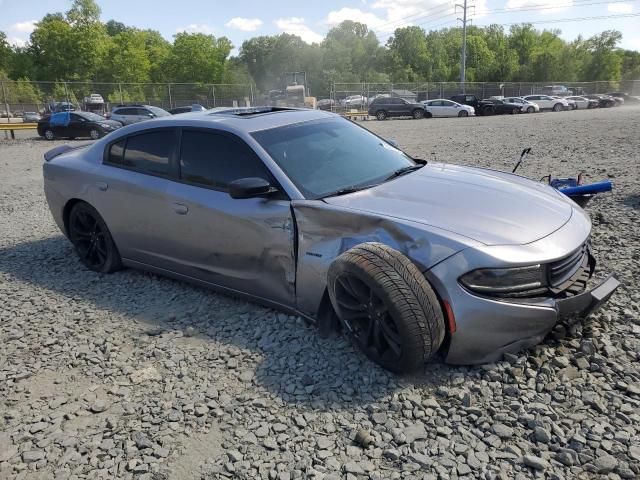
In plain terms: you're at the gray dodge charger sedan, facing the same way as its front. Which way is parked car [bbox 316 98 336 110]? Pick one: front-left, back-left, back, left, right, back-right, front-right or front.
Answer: back-left

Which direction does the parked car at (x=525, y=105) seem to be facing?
to the viewer's right

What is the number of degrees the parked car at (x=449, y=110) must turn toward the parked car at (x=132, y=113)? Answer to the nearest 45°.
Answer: approximately 135° to its right

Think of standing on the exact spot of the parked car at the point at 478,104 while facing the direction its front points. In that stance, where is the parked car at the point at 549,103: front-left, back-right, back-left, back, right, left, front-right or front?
front-left

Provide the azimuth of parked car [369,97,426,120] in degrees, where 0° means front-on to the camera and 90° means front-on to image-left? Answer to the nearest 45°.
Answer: approximately 270°

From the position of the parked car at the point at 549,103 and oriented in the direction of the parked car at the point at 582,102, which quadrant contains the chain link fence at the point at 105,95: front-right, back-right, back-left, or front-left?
back-left

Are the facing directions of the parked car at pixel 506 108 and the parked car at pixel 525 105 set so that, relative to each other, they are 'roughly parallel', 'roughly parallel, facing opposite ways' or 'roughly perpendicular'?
roughly parallel

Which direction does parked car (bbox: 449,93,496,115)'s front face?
to the viewer's right

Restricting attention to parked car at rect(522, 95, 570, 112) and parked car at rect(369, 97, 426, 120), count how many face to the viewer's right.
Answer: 2

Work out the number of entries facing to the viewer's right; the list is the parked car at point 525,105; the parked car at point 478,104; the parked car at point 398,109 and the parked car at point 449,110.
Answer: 4

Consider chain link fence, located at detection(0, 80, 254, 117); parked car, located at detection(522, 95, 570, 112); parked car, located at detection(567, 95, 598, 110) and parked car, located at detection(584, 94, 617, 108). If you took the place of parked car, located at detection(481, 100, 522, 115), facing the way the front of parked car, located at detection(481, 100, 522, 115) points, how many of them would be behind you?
1

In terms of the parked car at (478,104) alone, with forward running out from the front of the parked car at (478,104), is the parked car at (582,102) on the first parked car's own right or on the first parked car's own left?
on the first parked car's own left

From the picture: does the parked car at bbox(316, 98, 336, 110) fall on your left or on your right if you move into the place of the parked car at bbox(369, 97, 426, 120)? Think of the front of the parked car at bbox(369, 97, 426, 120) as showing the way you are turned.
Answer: on your left
